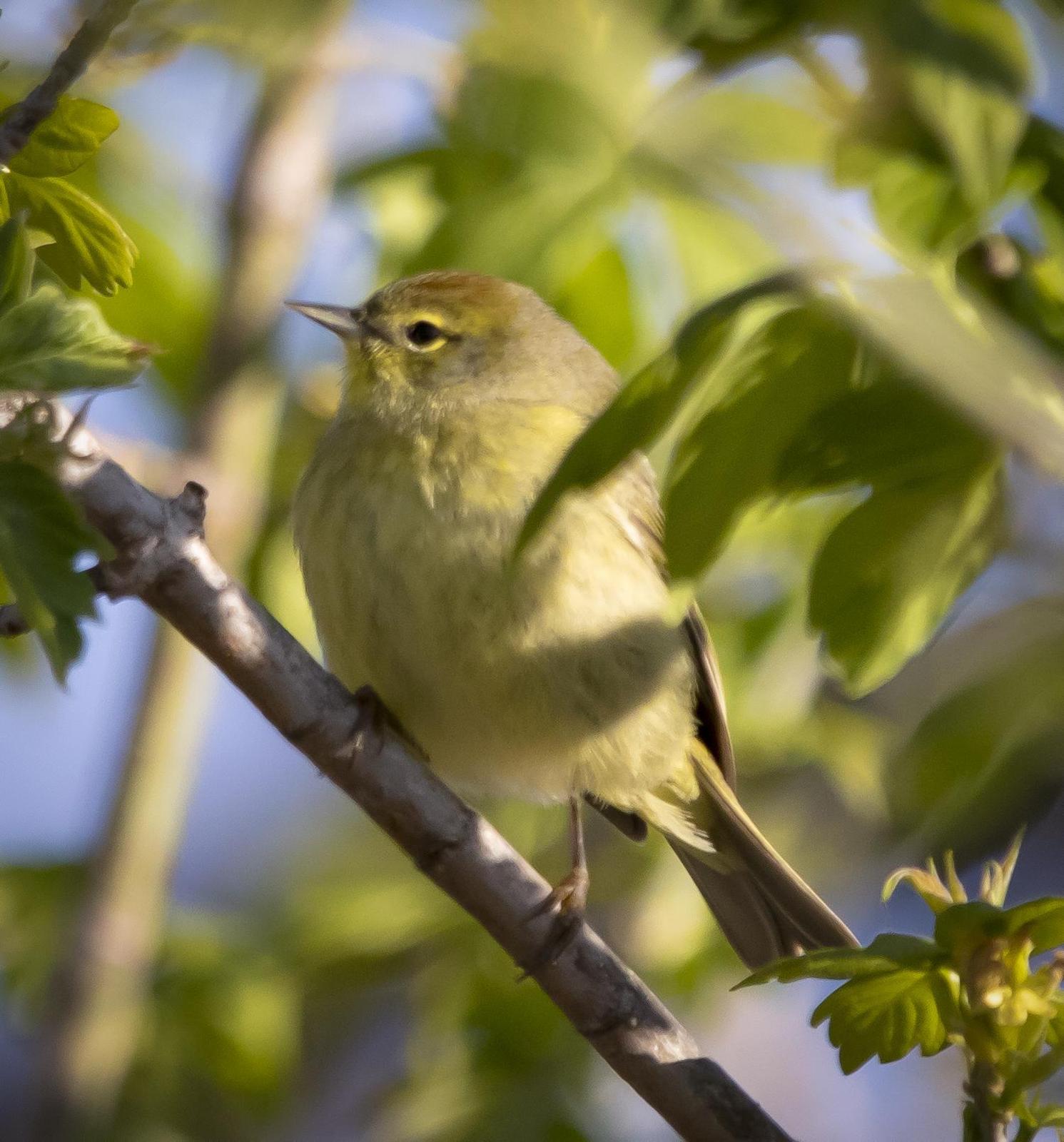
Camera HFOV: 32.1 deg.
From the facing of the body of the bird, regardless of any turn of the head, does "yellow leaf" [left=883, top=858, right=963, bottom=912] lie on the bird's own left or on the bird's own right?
on the bird's own left

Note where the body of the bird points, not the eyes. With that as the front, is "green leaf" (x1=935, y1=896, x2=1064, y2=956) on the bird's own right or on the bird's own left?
on the bird's own left

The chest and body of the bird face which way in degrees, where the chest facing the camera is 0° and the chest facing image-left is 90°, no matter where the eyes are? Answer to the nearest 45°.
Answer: approximately 45°
